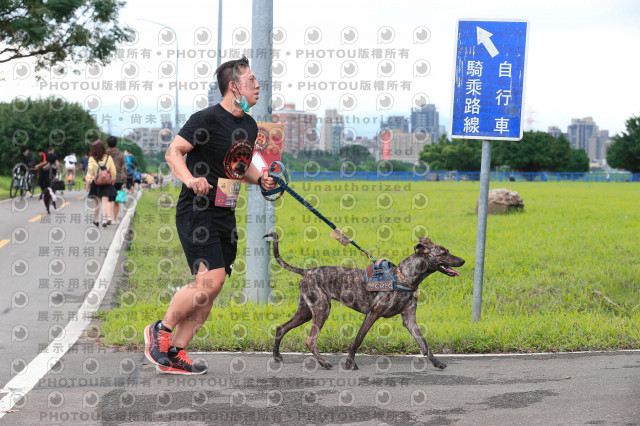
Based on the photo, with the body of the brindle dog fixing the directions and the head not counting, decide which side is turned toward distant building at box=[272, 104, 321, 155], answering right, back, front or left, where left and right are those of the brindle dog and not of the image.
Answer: left

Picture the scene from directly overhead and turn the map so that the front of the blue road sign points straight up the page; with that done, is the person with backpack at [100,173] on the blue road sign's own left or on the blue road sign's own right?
on the blue road sign's own right

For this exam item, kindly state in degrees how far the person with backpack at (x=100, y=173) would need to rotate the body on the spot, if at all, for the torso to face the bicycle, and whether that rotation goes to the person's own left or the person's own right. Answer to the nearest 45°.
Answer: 0° — they already face it

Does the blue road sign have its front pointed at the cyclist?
no

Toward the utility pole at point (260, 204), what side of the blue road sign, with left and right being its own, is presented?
right

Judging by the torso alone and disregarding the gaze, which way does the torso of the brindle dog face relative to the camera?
to the viewer's right

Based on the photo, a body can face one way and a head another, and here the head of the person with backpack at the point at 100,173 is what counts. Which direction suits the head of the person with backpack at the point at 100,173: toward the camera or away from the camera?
away from the camera

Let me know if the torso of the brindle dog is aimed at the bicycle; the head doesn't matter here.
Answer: no

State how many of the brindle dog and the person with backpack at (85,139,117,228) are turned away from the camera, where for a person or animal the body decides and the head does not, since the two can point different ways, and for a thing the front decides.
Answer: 1

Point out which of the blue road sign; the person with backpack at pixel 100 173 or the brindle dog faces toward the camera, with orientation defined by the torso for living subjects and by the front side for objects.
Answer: the blue road sign

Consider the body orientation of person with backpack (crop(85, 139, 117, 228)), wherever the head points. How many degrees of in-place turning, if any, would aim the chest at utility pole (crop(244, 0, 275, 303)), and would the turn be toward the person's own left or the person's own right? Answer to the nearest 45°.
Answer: approximately 180°

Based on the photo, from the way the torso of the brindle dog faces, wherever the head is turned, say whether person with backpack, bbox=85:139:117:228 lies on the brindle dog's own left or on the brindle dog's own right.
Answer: on the brindle dog's own left

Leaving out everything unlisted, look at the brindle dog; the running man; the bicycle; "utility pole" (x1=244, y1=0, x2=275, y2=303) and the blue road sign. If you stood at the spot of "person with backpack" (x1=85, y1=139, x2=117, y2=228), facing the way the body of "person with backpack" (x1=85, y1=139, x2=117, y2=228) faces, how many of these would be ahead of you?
1

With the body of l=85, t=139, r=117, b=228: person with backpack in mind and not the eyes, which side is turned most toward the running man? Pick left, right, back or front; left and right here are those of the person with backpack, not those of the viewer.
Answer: back

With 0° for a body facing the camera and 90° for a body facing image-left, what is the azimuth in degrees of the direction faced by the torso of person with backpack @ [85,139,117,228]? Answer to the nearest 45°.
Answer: approximately 180°

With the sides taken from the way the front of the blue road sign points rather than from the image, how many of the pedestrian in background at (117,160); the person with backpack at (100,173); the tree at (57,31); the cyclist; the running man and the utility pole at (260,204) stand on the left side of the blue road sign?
0
